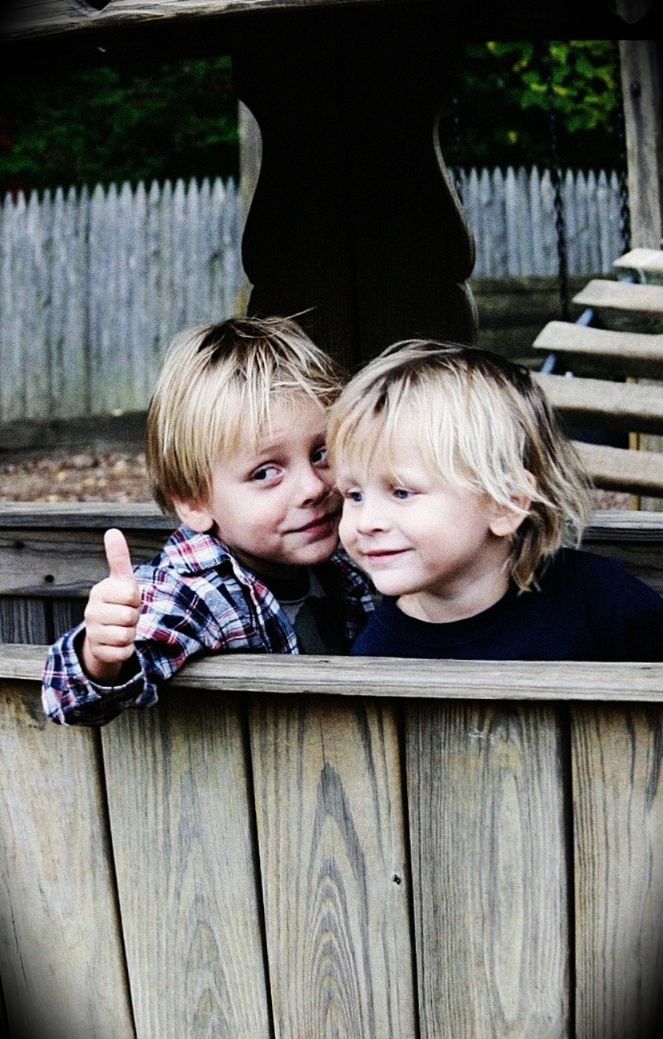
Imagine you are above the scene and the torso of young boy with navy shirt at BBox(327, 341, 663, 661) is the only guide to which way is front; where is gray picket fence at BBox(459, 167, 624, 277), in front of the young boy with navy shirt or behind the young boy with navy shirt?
behind

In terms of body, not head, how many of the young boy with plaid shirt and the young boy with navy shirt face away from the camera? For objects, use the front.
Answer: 0

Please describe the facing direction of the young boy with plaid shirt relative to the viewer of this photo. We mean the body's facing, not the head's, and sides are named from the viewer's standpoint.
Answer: facing the viewer and to the right of the viewer

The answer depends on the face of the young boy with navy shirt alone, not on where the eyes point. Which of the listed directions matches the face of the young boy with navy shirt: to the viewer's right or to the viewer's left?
to the viewer's left

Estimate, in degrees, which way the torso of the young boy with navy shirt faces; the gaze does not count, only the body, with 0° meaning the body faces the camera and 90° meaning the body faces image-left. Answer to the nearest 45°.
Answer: approximately 45°
